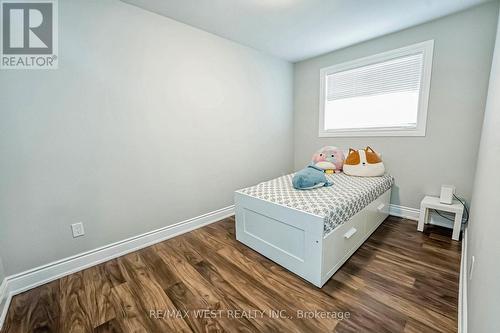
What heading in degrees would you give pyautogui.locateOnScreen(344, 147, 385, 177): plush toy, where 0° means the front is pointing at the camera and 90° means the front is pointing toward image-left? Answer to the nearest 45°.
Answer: approximately 0°

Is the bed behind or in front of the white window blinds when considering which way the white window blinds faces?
in front

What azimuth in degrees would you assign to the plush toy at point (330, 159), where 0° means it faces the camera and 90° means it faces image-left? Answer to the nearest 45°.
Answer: approximately 45°

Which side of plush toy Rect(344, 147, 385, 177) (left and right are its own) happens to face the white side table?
left

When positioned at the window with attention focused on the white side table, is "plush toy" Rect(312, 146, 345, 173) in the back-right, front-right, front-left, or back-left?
back-right

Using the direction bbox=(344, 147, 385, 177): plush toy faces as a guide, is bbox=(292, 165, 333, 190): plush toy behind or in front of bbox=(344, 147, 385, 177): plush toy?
in front

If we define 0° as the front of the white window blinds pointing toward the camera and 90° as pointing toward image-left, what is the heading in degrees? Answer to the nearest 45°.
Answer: approximately 45°
